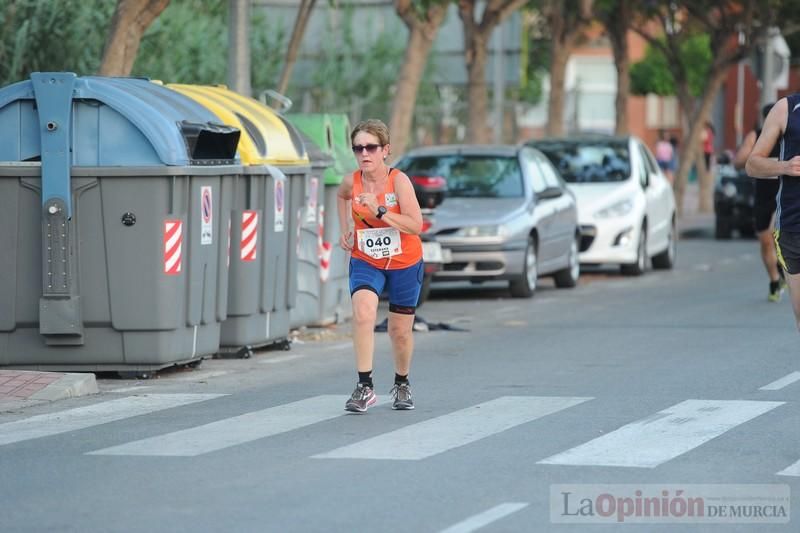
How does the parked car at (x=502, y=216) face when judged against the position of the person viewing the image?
facing the viewer and to the left of the viewer

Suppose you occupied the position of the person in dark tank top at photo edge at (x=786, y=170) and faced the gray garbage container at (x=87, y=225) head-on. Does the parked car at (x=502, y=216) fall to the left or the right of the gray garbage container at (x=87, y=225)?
right

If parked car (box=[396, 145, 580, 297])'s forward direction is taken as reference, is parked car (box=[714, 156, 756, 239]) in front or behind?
behind

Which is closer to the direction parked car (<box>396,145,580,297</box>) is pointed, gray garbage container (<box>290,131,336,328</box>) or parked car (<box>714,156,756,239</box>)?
the gray garbage container

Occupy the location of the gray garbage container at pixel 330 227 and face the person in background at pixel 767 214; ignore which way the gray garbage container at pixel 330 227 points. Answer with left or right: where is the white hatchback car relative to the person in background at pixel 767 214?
left

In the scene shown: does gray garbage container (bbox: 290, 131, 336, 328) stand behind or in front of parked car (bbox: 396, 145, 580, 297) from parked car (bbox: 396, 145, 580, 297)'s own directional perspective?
in front

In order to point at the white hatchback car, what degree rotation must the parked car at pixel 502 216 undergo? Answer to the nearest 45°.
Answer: approximately 180°

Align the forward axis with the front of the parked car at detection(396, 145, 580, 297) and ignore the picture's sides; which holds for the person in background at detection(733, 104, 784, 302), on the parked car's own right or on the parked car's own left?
on the parked car's own left

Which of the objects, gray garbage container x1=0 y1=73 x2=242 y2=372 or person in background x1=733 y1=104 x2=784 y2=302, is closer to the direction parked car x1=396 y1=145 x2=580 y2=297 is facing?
the gray garbage container
